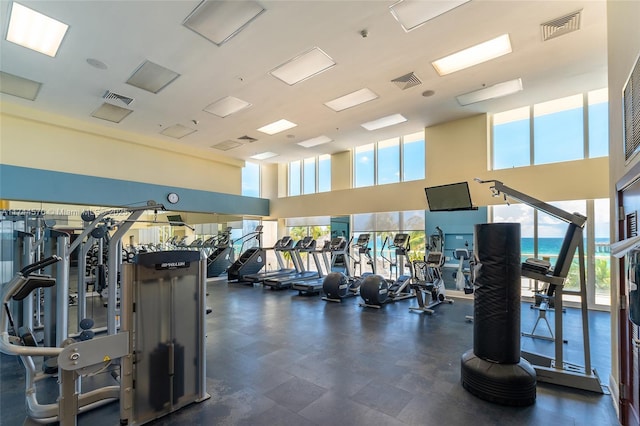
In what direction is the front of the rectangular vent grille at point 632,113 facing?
to the viewer's left

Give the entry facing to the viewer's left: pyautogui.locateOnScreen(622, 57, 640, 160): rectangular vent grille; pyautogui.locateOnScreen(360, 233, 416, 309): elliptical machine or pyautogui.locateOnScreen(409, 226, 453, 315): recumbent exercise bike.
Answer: the rectangular vent grille

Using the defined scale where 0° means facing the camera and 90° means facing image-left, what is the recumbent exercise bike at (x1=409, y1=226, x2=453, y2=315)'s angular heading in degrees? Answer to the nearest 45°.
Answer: approximately 225°

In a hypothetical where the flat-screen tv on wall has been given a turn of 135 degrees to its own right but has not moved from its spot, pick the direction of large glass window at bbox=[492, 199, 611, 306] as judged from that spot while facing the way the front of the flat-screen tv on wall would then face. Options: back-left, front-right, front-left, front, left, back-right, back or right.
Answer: right

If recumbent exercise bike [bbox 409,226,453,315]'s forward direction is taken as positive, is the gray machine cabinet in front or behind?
behind

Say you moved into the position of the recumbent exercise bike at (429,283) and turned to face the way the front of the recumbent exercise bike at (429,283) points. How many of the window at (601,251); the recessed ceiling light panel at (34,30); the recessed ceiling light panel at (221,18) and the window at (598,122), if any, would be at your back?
2

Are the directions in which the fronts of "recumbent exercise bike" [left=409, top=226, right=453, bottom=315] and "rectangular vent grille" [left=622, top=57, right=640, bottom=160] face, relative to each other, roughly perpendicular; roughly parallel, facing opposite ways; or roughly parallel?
roughly perpendicular

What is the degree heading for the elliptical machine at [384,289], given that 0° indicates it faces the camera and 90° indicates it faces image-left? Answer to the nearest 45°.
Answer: approximately 225°

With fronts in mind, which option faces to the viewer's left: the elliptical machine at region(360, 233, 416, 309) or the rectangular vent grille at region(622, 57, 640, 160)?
the rectangular vent grille
